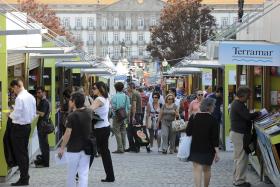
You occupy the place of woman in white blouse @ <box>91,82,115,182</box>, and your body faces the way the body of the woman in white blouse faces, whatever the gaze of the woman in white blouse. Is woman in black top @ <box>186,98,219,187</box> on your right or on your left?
on your left

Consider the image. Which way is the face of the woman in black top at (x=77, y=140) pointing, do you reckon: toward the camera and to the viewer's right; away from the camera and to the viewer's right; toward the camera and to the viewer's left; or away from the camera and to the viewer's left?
away from the camera and to the viewer's left

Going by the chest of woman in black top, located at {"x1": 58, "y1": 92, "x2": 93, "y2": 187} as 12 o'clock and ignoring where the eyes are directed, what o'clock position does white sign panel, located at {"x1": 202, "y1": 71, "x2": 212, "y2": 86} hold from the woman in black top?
The white sign panel is roughly at 2 o'clock from the woman in black top.

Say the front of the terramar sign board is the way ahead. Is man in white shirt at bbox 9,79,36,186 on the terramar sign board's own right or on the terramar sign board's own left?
on the terramar sign board's own right
